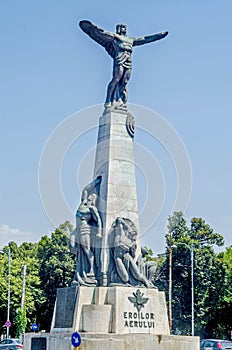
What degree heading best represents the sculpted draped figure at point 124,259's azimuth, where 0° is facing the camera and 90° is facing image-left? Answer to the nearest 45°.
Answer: approximately 315°

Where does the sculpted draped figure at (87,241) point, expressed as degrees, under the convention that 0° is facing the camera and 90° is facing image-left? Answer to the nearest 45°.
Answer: approximately 45°

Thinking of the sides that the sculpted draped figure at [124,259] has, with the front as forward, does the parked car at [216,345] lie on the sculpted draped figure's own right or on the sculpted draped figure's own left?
on the sculpted draped figure's own left

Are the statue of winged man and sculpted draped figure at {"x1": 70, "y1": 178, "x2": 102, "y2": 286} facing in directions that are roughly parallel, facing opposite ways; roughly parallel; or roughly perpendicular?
roughly perpendicular

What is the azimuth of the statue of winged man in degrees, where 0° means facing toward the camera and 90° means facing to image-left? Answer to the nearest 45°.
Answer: approximately 315°
